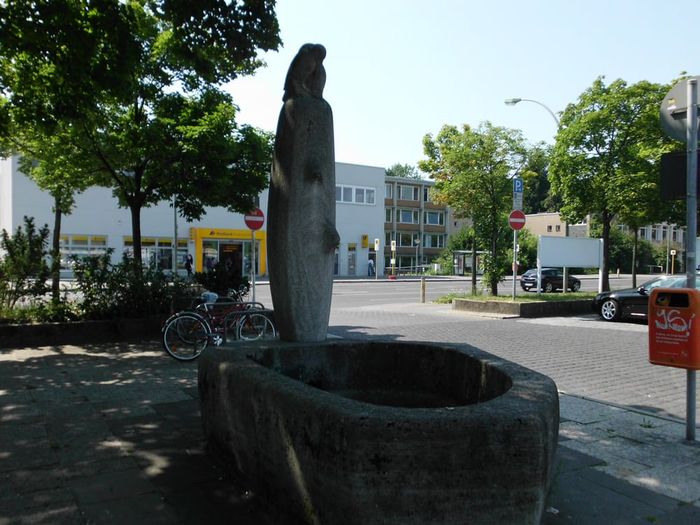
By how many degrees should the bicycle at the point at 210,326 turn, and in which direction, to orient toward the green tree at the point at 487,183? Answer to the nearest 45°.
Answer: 0° — it already faces it

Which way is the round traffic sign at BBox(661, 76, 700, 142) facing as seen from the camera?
away from the camera

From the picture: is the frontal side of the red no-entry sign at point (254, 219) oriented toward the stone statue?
yes

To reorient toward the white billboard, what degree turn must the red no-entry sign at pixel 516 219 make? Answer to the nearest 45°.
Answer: approximately 135° to its left

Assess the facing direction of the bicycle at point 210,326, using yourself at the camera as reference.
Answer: facing away from the viewer and to the right of the viewer

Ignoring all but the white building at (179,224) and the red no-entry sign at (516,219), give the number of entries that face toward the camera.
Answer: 2
